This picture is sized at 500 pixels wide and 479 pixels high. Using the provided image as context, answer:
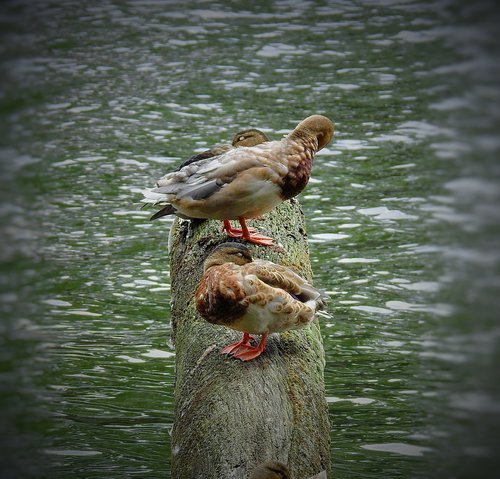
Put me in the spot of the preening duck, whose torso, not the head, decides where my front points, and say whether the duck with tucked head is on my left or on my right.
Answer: on my right

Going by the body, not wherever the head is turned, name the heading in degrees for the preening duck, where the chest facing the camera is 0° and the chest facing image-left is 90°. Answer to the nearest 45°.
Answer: approximately 270°

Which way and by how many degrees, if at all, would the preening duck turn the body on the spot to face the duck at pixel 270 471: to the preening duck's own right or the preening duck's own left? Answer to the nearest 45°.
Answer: approximately 90° to the preening duck's own right
